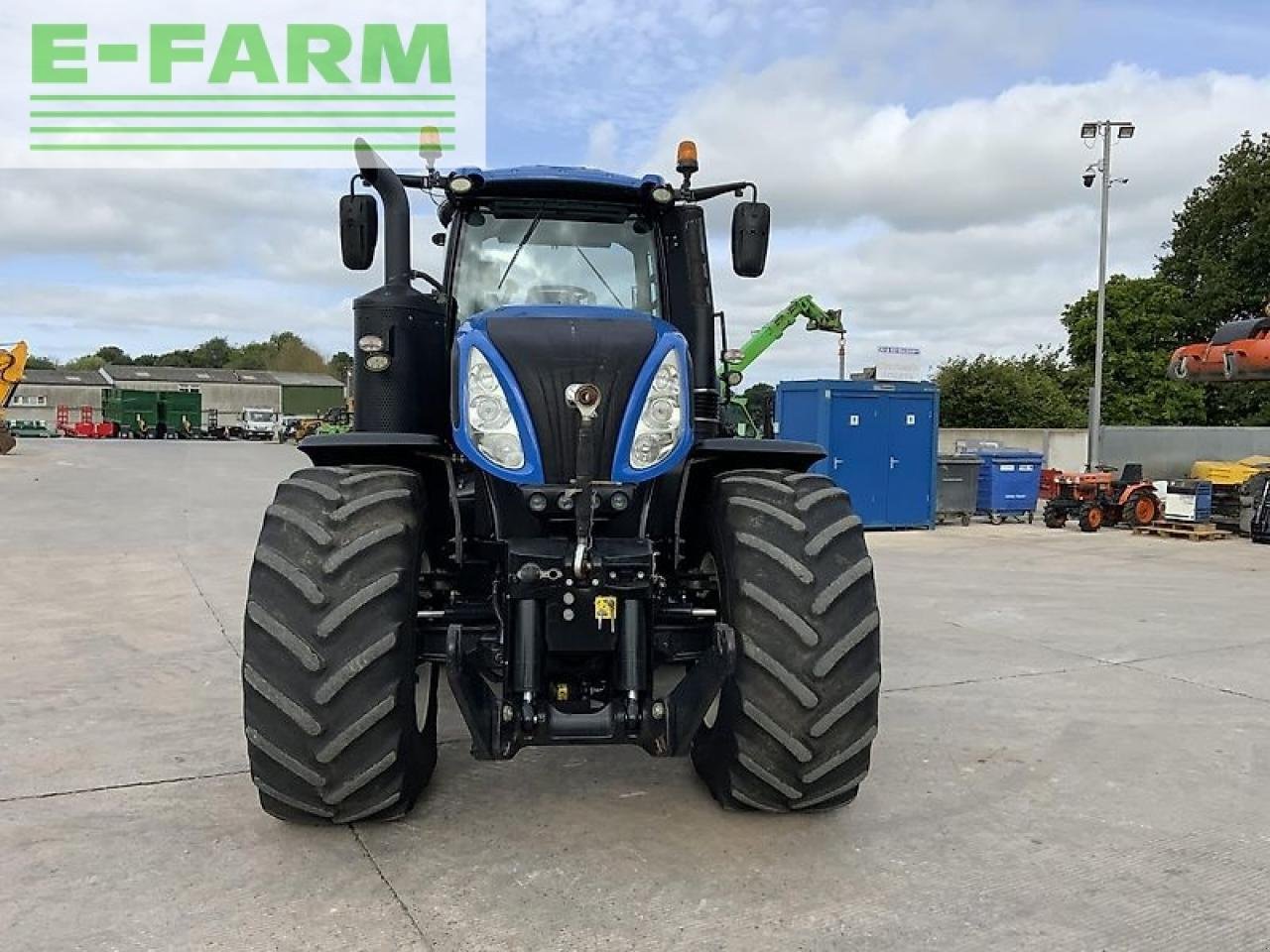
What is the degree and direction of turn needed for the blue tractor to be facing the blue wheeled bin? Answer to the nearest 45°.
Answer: approximately 135° to its left

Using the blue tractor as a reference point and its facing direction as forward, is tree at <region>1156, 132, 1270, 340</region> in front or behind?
behind

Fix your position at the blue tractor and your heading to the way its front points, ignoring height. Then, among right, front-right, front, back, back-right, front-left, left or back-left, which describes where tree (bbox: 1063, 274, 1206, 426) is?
back-left

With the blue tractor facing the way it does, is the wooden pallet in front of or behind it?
behind

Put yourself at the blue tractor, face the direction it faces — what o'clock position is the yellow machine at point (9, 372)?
The yellow machine is roughly at 5 o'clock from the blue tractor.

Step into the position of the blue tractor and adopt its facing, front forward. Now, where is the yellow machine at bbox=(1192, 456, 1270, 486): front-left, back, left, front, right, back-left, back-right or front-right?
back-left

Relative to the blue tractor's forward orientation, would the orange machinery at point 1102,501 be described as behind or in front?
behind

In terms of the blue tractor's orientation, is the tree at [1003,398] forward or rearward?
rearward

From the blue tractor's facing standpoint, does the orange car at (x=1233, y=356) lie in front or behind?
behind

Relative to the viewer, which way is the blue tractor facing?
toward the camera
